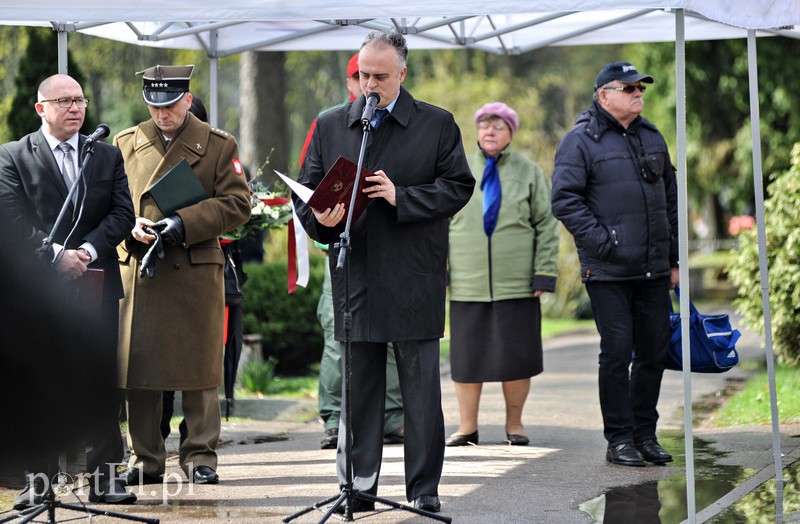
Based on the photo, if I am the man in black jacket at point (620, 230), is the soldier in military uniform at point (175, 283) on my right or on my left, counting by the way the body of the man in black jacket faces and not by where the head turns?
on my right

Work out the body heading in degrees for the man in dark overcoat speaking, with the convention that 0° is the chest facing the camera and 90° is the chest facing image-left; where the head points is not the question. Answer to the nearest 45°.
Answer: approximately 45°

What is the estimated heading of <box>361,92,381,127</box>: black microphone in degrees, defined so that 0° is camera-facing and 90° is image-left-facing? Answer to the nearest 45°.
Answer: approximately 180°

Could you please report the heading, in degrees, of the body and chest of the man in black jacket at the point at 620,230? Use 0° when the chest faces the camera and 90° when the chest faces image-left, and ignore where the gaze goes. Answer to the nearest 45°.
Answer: approximately 315°

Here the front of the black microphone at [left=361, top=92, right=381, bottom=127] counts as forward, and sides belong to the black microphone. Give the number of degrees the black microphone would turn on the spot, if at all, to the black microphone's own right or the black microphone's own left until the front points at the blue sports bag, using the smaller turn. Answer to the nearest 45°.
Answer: approximately 45° to the black microphone's own right

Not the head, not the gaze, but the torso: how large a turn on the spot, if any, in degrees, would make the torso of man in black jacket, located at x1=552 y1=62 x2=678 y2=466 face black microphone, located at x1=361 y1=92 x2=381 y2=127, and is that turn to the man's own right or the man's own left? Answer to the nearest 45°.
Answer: approximately 90° to the man's own right

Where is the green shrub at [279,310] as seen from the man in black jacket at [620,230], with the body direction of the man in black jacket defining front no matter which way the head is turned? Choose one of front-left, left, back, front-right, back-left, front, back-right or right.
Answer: back

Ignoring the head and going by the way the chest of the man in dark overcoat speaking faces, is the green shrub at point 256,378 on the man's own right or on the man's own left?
on the man's own right
